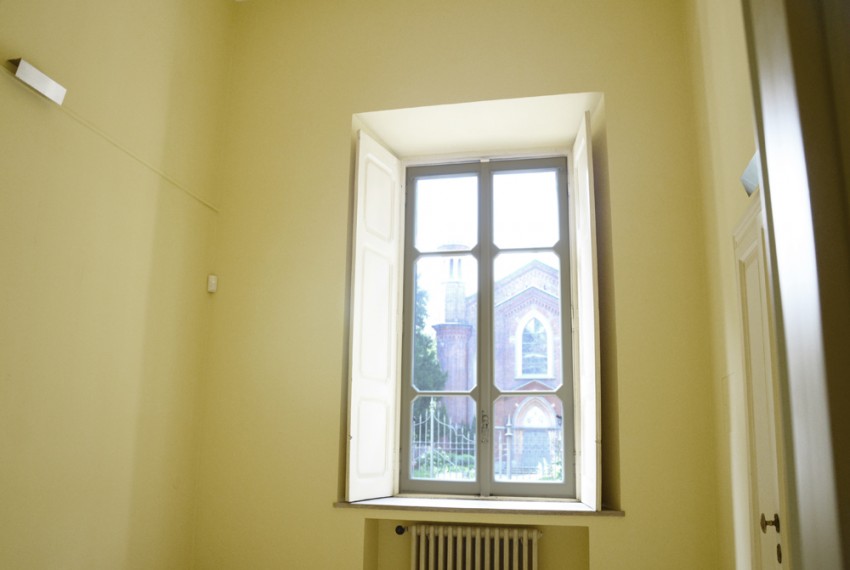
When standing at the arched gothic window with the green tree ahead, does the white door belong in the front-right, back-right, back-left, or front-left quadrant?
front-left

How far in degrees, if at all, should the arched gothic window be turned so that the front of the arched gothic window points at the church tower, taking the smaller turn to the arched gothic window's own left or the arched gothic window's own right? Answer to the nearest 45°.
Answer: approximately 90° to the arched gothic window's own right

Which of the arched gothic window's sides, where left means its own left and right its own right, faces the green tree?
right

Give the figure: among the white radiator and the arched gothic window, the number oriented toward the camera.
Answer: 2

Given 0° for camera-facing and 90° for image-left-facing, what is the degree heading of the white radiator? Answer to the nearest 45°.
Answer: approximately 0°

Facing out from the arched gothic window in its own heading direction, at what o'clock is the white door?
The white door is roughly at 11 o'clock from the arched gothic window.

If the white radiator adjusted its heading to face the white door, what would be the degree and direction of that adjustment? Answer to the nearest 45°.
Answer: approximately 45° to its left
